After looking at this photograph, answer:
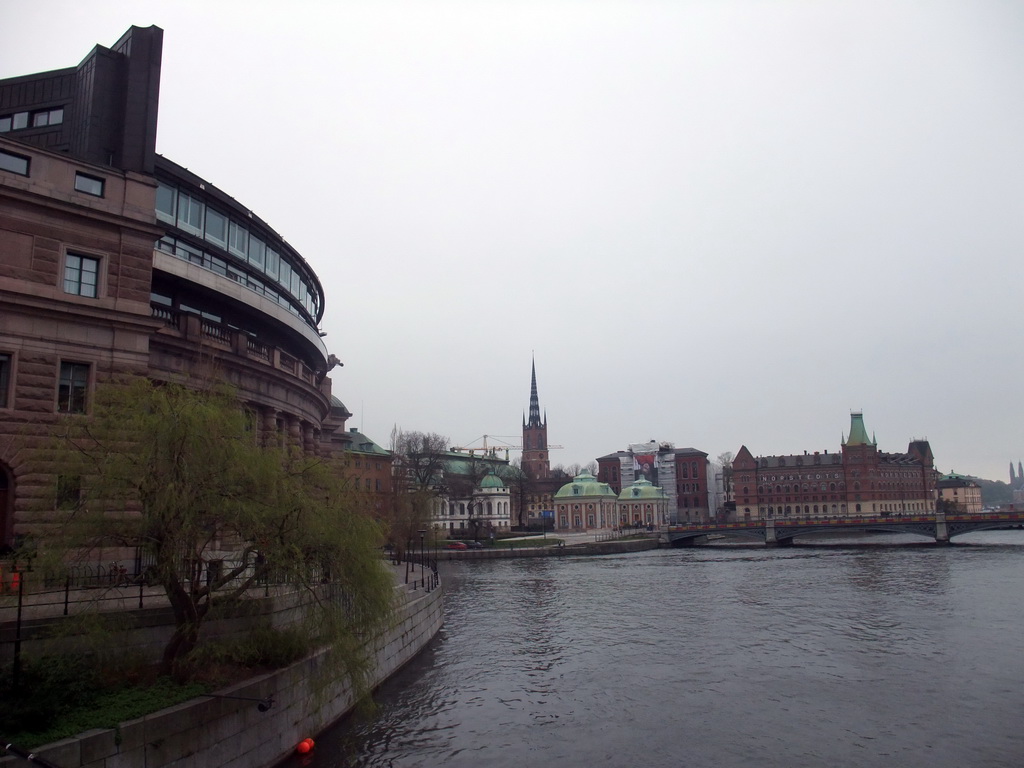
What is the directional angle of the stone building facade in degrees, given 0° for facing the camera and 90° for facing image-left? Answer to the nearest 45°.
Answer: approximately 315°
